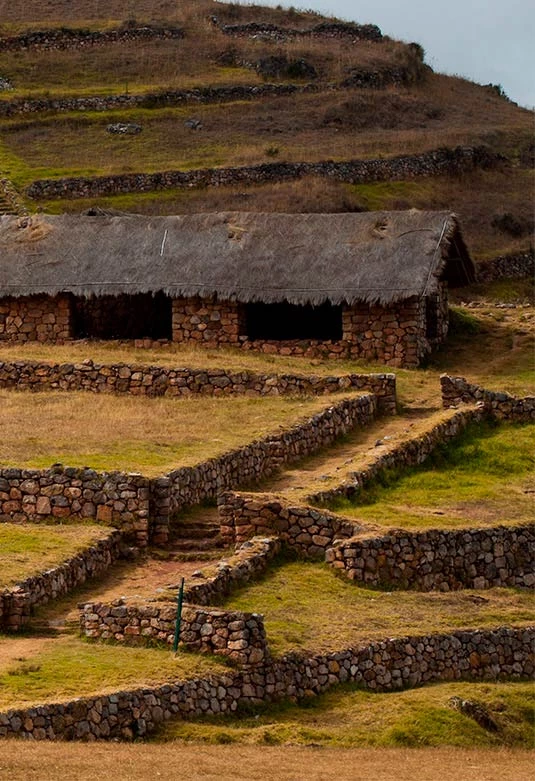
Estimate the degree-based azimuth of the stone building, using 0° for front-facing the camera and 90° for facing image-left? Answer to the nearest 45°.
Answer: approximately 0°

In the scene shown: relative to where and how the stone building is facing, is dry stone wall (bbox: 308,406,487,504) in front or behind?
in front

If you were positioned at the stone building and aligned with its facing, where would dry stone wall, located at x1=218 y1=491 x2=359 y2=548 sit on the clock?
The dry stone wall is roughly at 12 o'clock from the stone building.

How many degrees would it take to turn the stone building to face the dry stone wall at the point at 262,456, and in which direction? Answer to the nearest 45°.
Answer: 0° — it already faces it

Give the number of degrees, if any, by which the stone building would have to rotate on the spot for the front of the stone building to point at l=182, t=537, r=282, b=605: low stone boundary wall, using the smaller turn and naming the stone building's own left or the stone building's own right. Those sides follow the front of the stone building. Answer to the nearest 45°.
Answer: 0° — it already faces it

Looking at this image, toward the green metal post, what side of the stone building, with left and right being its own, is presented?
front

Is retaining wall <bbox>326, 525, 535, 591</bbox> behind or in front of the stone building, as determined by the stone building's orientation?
in front

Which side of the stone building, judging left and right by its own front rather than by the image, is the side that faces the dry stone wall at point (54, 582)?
front
